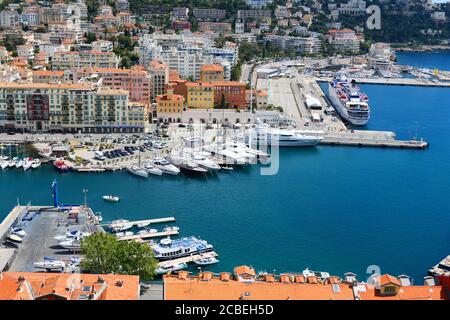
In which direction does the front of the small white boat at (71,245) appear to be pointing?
to the viewer's left

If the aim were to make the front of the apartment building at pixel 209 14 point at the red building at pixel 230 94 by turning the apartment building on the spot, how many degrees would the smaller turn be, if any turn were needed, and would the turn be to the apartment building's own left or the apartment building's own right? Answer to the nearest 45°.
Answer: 0° — it already faces it

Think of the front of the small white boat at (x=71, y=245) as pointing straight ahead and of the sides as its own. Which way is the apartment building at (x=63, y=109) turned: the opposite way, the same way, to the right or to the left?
to the left

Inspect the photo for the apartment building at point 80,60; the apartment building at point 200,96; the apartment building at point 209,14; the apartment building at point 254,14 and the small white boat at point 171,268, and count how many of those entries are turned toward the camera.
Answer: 4

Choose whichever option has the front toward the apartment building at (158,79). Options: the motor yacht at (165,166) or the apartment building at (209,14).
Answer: the apartment building at (209,14)

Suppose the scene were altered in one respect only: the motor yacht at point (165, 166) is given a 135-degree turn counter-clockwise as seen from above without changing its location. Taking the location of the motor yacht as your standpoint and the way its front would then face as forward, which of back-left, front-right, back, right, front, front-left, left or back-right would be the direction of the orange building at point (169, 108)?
front

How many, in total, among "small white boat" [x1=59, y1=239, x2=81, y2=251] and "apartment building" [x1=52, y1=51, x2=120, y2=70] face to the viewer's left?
1

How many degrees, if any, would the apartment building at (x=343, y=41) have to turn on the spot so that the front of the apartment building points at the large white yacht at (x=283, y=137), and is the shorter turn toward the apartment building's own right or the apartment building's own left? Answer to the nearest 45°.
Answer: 0° — it already faces it
